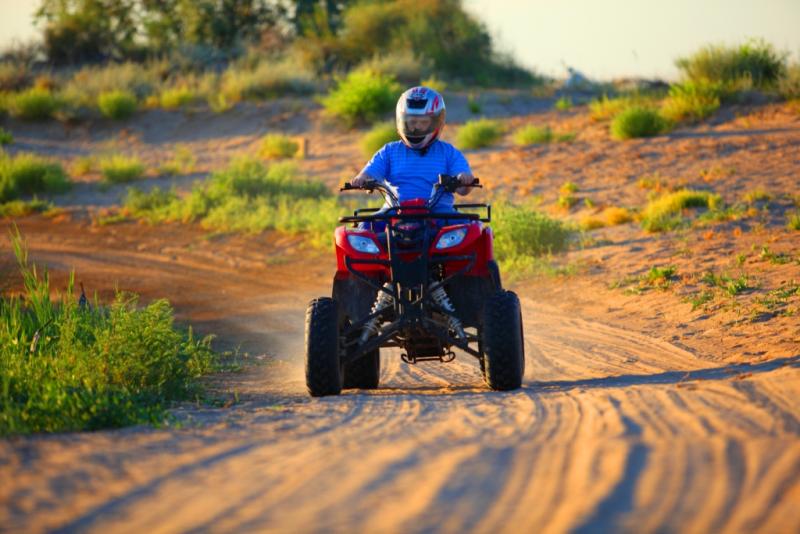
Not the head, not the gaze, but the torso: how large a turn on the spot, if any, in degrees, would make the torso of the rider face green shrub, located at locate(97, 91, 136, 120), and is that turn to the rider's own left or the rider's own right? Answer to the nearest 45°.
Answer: approximately 180°

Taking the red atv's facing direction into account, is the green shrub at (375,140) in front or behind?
behind

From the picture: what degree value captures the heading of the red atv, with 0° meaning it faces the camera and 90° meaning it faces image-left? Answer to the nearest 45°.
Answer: approximately 0°

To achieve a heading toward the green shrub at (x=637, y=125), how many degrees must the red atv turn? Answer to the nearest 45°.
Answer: approximately 180°

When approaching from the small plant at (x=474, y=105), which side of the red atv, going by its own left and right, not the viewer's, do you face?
back

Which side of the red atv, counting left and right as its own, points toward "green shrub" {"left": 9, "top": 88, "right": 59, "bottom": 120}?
back

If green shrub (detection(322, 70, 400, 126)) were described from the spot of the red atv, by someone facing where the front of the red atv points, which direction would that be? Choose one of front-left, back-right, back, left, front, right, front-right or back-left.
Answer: back

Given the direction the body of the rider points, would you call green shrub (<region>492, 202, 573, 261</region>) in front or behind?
behind

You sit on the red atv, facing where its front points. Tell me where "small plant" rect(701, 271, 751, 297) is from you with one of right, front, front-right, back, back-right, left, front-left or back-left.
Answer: back-left

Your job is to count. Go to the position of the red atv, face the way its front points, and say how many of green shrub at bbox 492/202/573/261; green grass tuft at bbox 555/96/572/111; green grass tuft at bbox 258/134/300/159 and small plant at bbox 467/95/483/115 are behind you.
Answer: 4

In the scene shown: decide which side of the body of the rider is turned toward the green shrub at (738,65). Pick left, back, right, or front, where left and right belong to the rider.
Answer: back

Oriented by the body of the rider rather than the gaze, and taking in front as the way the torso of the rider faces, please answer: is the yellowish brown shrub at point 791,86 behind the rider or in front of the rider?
behind

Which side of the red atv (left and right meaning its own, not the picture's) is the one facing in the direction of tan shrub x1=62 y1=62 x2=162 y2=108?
back
